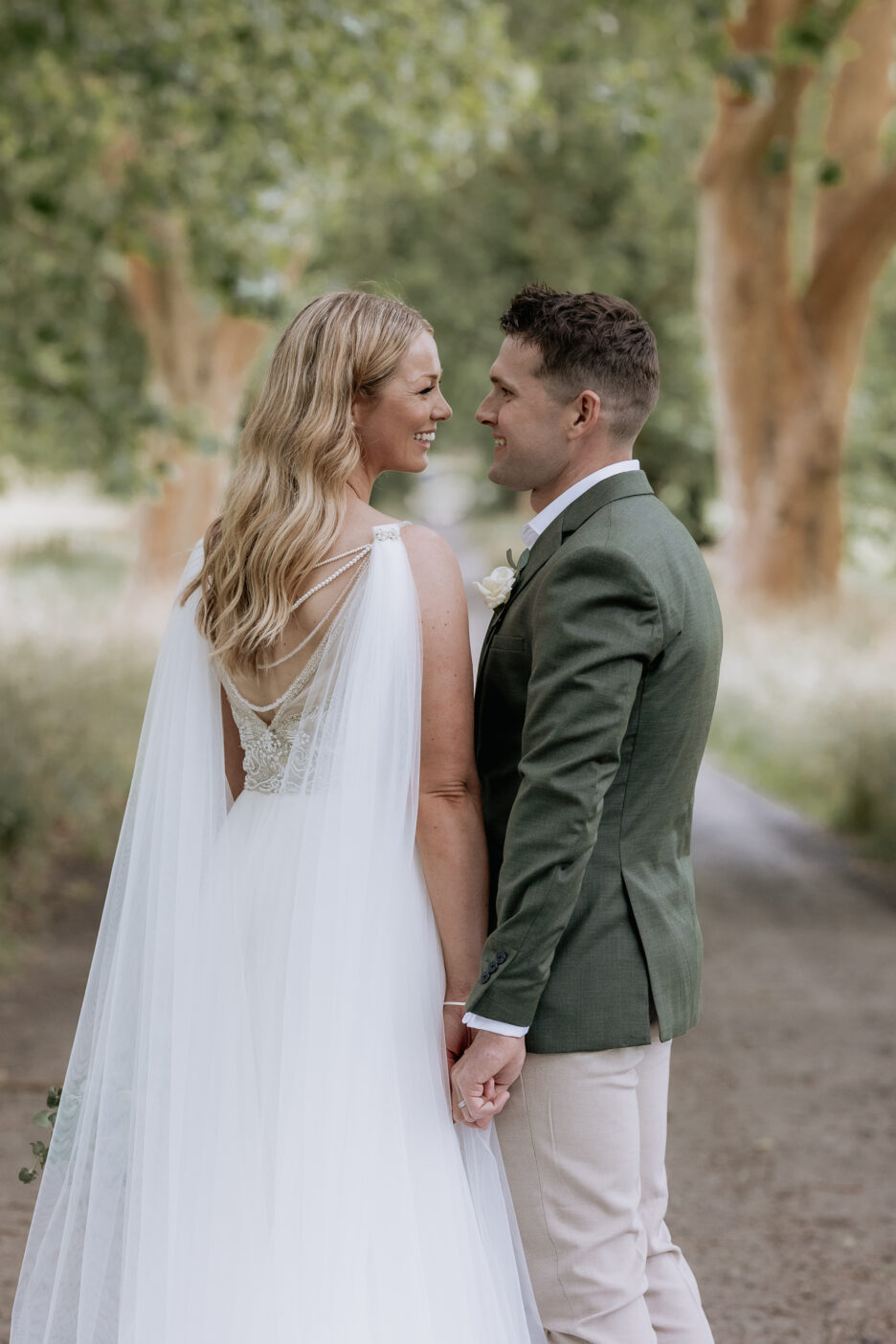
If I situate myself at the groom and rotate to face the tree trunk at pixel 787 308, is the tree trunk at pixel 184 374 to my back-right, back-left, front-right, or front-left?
front-left

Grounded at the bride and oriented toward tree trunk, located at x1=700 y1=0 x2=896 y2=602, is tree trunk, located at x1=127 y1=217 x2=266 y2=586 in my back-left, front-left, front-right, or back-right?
front-left

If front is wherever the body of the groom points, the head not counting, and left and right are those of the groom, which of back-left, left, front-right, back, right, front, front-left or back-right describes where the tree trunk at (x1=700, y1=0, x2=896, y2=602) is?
right

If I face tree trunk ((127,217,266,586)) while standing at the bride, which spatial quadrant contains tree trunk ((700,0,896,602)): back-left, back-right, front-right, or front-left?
front-right

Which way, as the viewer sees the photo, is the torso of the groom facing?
to the viewer's left

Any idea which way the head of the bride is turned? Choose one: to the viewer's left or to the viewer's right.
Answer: to the viewer's right

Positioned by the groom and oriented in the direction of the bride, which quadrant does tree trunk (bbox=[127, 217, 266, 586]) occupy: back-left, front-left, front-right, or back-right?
front-right

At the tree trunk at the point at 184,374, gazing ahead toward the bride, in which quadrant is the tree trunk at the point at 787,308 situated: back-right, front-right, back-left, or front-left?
front-left

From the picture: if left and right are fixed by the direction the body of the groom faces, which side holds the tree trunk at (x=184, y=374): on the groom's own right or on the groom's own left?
on the groom's own right

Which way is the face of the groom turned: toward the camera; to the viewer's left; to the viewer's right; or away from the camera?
to the viewer's left
